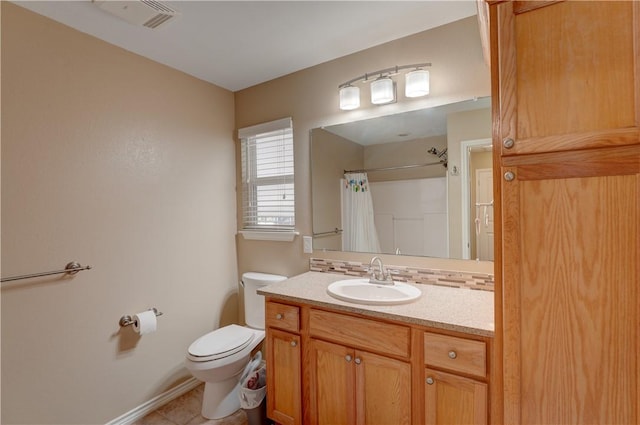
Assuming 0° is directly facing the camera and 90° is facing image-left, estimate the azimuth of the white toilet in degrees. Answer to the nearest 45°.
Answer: approximately 45°

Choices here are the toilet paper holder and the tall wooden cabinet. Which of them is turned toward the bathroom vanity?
the toilet paper holder

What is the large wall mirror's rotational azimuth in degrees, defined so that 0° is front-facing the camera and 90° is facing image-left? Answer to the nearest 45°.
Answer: approximately 45°

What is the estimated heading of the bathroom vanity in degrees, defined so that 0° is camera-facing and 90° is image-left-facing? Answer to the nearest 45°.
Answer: approximately 45°

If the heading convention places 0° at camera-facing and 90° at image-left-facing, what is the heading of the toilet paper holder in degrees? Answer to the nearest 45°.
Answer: approximately 315°

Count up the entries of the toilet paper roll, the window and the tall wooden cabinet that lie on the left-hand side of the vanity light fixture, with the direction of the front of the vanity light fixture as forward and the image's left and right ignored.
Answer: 1

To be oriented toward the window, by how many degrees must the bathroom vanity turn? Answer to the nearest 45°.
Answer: approximately 90° to its right
